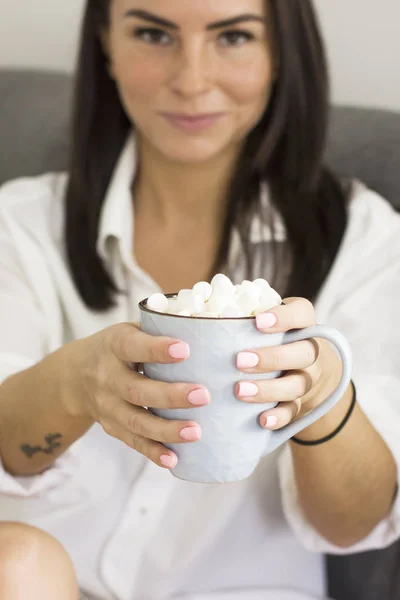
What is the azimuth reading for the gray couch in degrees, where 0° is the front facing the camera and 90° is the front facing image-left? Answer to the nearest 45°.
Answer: approximately 0°

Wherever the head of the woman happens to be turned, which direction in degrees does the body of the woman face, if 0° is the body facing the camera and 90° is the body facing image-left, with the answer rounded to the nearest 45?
approximately 0°
